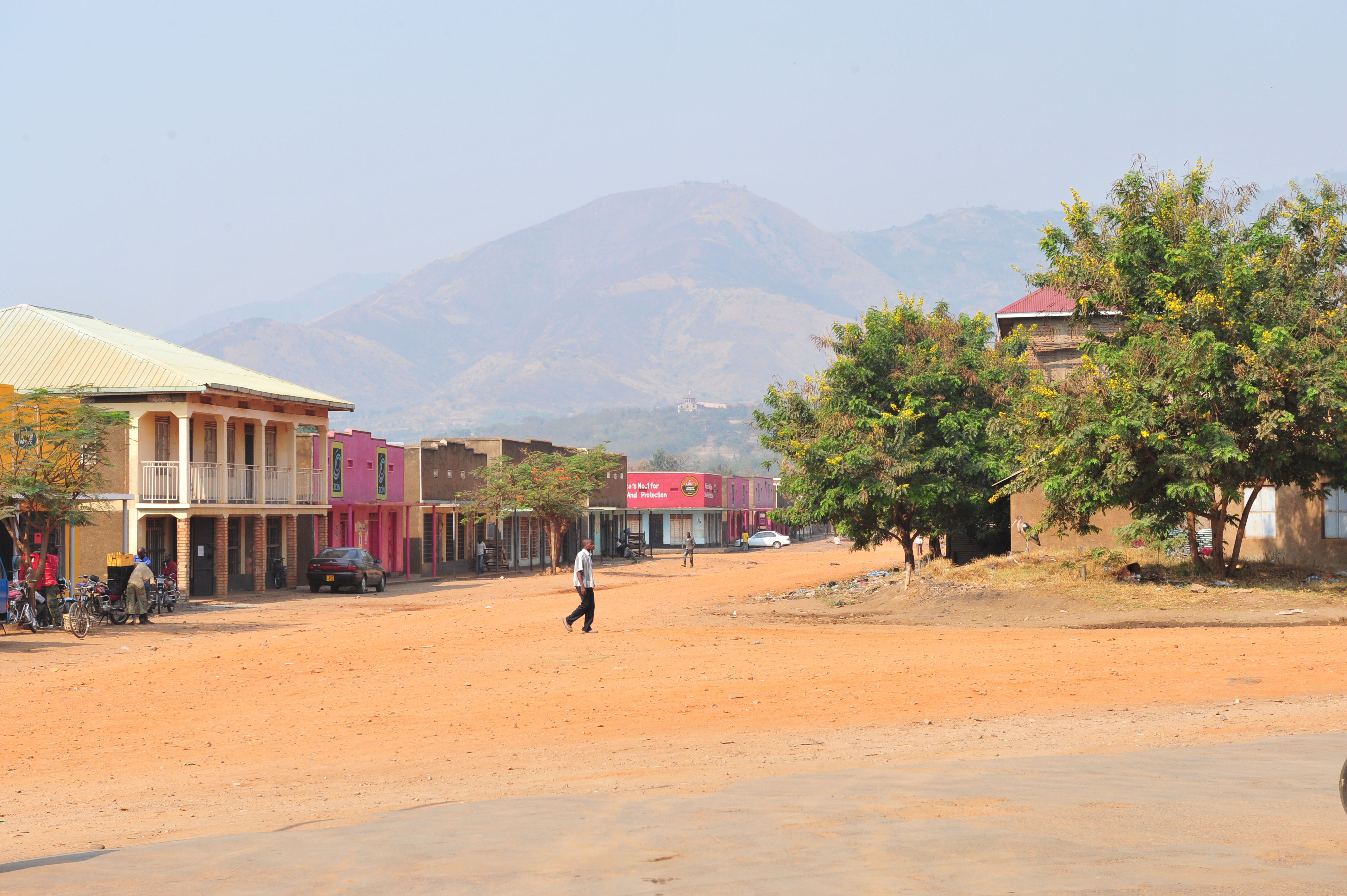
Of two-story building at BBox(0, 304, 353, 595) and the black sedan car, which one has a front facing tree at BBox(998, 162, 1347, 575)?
the two-story building

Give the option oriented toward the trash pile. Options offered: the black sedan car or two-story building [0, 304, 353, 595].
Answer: the two-story building

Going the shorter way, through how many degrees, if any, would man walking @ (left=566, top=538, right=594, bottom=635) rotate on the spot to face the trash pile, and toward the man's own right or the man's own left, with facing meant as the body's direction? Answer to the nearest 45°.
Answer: approximately 45° to the man's own left

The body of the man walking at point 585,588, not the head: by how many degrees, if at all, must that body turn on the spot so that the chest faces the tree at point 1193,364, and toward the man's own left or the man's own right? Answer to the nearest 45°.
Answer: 0° — they already face it

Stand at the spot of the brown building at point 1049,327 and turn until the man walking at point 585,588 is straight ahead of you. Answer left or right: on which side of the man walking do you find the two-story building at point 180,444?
right

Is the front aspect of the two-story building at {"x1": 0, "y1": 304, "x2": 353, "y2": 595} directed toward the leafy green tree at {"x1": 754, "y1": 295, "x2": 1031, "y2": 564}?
yes

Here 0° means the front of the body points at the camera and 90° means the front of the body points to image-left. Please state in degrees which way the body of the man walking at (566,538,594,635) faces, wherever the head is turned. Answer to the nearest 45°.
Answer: approximately 270°
